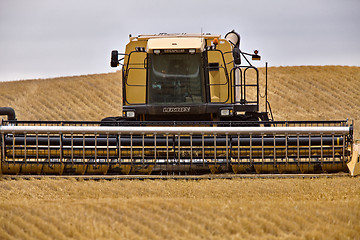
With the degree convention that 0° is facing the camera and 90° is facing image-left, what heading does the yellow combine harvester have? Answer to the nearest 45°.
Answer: approximately 0°
